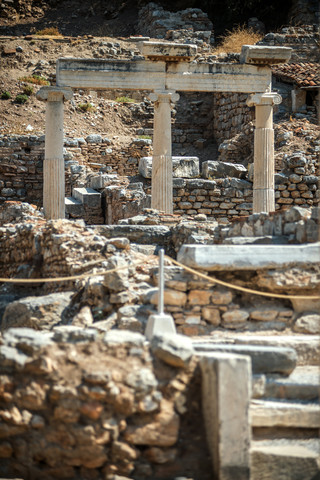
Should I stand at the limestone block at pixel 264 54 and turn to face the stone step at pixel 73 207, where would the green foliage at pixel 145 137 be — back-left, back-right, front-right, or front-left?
front-right

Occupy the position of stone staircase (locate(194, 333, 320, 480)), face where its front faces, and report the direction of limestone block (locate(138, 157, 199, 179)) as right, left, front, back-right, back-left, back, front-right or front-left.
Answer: back

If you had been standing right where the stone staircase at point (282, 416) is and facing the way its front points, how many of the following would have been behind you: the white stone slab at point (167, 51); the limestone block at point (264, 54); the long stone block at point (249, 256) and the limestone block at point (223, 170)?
4

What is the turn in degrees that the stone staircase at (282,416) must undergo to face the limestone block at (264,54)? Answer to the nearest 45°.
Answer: approximately 180°

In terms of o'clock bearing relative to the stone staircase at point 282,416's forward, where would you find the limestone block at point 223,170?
The limestone block is roughly at 6 o'clock from the stone staircase.

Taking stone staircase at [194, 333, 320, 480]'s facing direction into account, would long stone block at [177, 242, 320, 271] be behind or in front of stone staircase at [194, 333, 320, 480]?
behind

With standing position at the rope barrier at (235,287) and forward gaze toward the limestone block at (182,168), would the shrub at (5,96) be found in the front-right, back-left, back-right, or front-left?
front-left

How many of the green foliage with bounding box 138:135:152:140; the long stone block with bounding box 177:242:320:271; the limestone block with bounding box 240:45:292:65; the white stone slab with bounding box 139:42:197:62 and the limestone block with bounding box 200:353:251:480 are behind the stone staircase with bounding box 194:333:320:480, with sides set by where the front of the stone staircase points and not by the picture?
4

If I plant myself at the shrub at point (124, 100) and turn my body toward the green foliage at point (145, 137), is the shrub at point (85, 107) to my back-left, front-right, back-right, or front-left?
front-right

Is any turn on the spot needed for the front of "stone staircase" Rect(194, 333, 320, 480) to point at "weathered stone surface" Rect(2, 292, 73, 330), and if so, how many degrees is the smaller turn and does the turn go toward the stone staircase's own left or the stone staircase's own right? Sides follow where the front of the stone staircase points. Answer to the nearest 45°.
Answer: approximately 135° to the stone staircase's own right

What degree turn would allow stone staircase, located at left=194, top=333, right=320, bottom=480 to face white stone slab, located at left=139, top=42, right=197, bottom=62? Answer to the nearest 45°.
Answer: approximately 180°

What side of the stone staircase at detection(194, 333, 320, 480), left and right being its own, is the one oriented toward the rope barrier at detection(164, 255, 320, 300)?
back

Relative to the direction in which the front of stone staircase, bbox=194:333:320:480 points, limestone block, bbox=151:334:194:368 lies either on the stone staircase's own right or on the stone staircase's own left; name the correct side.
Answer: on the stone staircase's own right

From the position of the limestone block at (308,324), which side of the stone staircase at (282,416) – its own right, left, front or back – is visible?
back

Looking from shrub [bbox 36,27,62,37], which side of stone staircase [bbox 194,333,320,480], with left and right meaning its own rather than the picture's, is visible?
back

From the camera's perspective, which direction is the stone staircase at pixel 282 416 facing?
toward the camera
